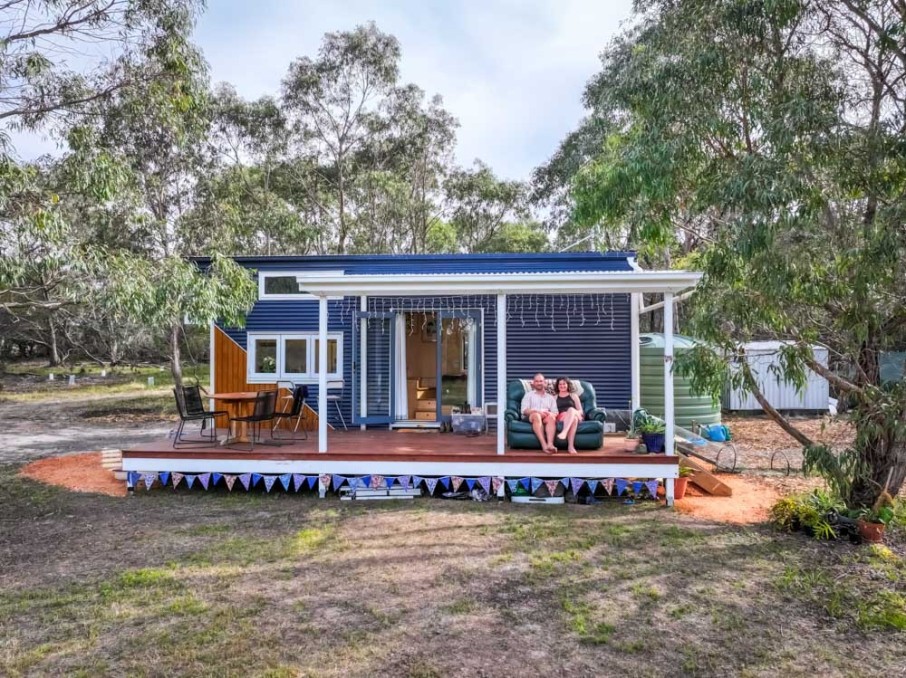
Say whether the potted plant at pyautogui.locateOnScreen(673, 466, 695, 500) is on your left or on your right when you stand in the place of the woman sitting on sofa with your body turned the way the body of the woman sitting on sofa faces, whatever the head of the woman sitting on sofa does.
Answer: on your left

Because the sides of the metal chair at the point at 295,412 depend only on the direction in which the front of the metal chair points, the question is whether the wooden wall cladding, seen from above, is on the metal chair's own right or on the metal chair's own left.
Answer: on the metal chair's own right

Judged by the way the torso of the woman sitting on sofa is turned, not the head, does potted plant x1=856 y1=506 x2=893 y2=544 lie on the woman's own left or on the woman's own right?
on the woman's own left

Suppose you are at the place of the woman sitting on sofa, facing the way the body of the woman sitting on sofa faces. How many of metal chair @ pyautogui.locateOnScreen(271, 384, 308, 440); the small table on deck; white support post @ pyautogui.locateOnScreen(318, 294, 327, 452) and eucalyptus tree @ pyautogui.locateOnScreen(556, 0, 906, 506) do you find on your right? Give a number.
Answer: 3

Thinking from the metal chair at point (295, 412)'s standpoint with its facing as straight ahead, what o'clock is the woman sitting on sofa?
The woman sitting on sofa is roughly at 7 o'clock from the metal chair.

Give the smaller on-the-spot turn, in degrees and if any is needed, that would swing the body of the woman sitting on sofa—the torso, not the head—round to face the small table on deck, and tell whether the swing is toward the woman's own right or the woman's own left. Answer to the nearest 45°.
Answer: approximately 90° to the woman's own right

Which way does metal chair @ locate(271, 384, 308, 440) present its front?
to the viewer's left

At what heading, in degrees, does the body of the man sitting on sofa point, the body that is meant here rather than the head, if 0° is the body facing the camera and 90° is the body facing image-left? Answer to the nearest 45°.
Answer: approximately 0°

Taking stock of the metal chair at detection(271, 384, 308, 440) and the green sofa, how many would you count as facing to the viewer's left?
1
